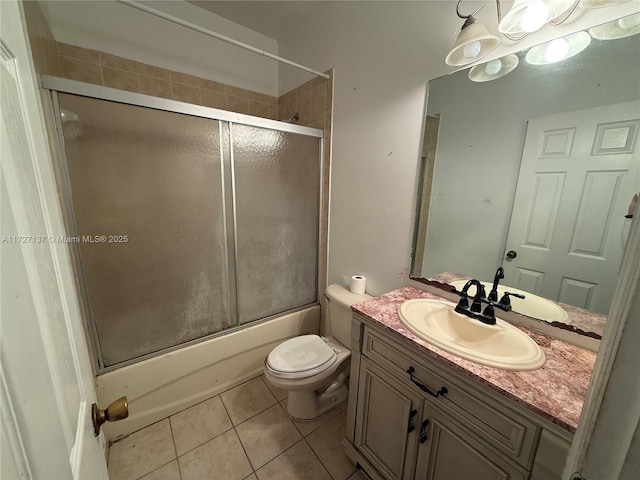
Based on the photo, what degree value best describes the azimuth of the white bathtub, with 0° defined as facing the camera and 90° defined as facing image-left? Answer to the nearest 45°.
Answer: approximately 315°

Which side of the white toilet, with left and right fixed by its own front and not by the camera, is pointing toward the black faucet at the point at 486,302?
left

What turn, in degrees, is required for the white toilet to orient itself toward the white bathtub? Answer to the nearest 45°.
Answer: approximately 45° to its right

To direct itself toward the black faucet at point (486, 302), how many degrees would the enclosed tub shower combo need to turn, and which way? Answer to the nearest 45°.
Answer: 0° — it already faces it
